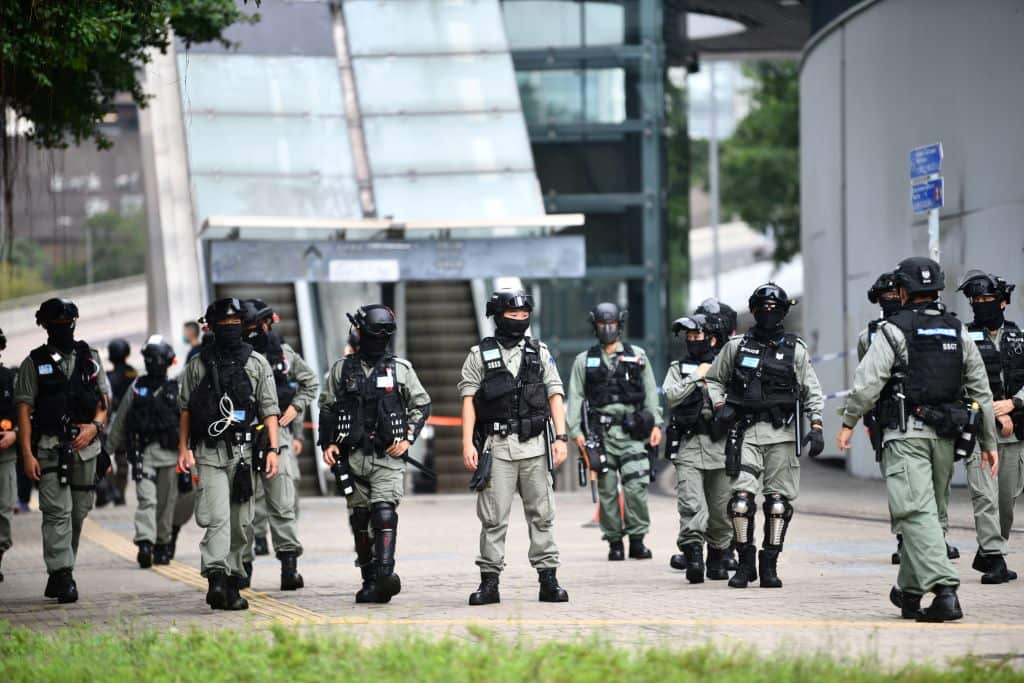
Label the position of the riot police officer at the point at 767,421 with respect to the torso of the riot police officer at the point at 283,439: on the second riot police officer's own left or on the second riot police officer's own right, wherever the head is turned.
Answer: on the second riot police officer's own left

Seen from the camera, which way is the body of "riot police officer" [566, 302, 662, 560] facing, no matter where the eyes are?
toward the camera

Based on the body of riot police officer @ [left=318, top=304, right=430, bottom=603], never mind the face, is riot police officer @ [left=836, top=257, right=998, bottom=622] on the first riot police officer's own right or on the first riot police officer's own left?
on the first riot police officer's own left

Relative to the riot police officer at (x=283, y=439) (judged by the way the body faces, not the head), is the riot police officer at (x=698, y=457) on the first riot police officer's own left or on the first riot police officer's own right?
on the first riot police officer's own left

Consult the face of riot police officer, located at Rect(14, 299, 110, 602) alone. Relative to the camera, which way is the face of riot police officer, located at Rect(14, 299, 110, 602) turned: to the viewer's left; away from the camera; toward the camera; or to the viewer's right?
toward the camera

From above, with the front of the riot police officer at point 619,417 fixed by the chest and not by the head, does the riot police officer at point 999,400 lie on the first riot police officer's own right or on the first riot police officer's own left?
on the first riot police officer's own left

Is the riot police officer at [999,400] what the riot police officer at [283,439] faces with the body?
no

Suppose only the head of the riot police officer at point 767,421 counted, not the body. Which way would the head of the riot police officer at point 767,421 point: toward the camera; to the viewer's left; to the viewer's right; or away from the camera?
toward the camera

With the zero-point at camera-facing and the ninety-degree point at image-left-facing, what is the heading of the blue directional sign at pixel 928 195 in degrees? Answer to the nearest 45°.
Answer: approximately 45°

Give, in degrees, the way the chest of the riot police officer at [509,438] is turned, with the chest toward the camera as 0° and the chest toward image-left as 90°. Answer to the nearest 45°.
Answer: approximately 0°

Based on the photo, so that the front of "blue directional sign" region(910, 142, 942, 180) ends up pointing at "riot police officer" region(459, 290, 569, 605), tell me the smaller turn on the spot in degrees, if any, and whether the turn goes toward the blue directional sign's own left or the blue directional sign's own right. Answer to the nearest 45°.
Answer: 0° — it already faces them

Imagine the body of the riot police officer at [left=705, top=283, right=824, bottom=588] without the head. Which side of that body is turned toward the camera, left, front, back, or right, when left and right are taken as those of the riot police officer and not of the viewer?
front

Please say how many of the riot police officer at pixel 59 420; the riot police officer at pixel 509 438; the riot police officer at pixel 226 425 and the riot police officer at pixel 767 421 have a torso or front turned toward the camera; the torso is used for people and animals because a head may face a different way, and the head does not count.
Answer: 4

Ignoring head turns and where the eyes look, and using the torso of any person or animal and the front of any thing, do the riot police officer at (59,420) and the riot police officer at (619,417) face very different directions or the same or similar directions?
same or similar directions

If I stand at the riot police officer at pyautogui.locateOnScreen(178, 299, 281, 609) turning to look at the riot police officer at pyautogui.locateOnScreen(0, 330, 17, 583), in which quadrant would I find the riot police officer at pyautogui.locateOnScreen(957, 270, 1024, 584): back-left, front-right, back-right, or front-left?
back-right

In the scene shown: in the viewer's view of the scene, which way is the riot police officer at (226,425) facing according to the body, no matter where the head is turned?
toward the camera

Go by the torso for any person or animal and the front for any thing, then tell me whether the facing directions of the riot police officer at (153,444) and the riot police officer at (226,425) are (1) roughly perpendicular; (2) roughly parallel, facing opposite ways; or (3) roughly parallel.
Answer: roughly parallel
